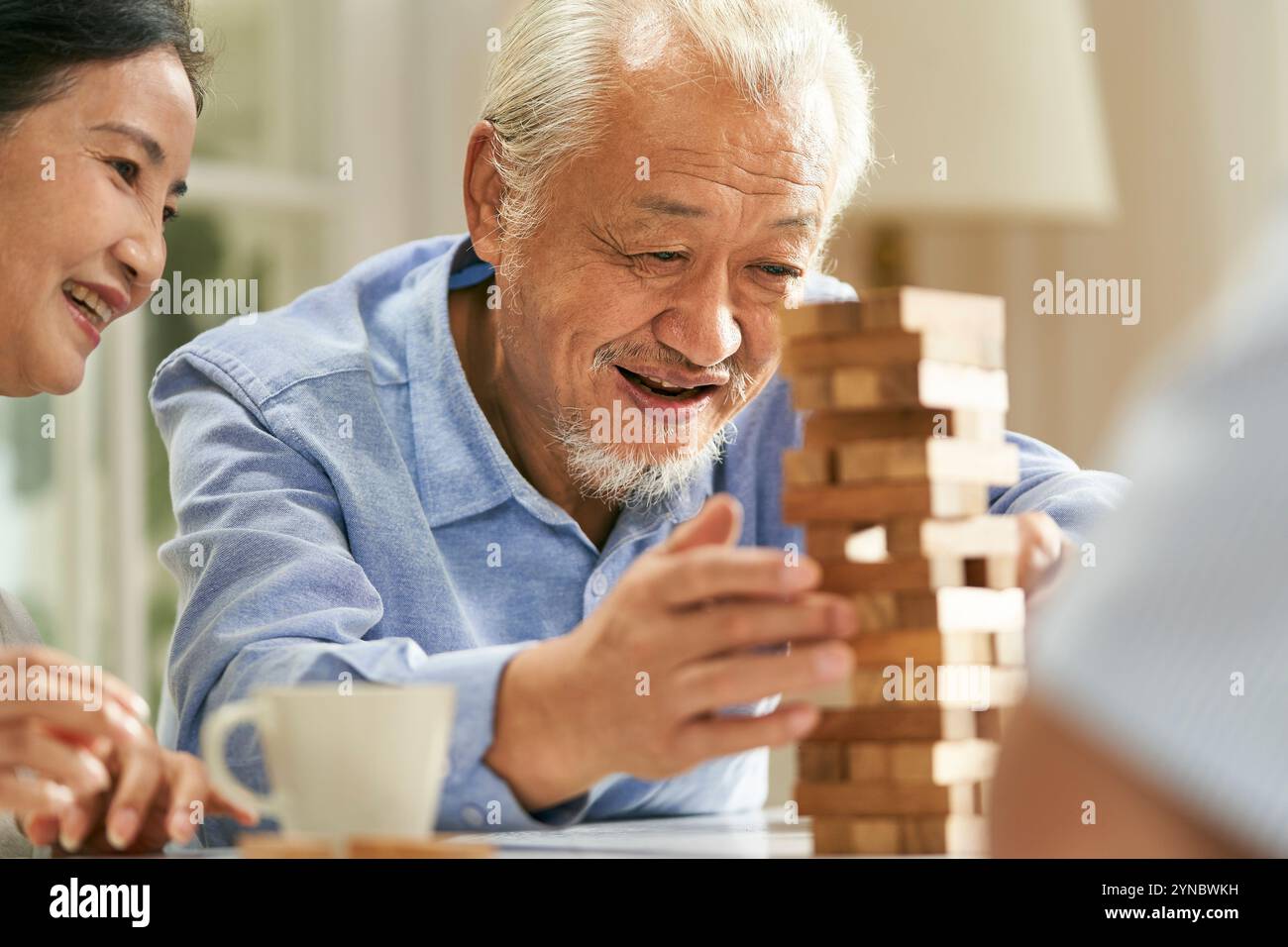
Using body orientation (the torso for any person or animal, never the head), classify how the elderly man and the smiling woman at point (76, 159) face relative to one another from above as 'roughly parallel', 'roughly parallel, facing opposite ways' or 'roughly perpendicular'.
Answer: roughly parallel

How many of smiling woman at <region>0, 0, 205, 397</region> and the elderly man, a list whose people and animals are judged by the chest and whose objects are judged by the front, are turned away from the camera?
0

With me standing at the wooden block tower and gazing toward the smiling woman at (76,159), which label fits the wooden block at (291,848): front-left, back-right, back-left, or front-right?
front-left

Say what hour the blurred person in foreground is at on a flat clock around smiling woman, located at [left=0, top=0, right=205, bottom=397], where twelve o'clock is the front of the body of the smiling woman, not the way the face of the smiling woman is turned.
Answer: The blurred person in foreground is roughly at 1 o'clock from the smiling woman.

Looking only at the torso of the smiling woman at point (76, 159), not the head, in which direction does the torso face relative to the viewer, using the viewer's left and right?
facing the viewer and to the right of the viewer

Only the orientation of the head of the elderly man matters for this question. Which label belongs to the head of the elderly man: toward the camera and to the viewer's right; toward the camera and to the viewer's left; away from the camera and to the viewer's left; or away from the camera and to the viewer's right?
toward the camera and to the viewer's right

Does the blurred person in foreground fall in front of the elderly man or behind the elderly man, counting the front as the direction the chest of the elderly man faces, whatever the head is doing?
in front

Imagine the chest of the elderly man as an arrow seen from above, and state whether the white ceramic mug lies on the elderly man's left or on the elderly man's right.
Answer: on the elderly man's right

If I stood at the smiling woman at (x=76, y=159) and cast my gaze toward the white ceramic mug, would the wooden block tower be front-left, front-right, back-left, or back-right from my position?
front-left
